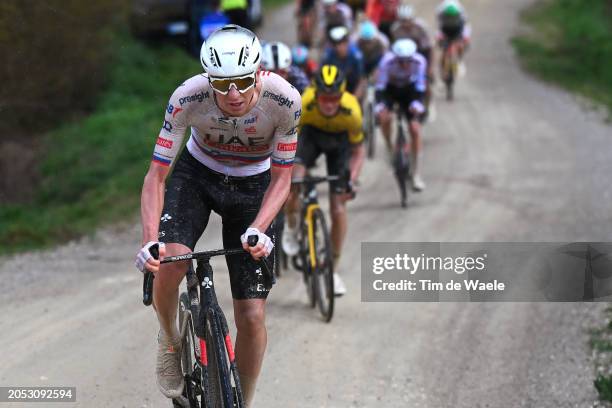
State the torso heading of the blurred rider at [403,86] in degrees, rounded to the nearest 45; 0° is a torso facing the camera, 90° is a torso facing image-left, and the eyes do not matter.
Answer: approximately 0°

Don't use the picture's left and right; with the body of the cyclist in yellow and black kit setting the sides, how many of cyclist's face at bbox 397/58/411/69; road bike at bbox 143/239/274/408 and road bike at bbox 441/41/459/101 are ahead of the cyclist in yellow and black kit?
1

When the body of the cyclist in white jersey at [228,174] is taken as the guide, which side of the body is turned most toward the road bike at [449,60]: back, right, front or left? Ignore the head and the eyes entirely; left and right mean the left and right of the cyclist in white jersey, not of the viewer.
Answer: back

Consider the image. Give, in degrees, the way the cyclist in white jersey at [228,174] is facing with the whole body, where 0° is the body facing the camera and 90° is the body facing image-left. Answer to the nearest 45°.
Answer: approximately 0°

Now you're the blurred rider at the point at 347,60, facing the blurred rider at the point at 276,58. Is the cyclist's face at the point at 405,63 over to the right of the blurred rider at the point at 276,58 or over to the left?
left

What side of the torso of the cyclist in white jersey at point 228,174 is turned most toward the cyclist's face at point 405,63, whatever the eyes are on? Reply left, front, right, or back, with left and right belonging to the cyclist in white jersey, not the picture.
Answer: back
